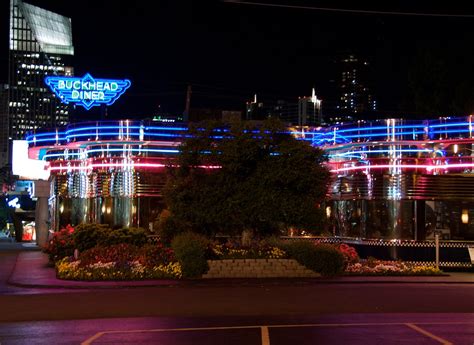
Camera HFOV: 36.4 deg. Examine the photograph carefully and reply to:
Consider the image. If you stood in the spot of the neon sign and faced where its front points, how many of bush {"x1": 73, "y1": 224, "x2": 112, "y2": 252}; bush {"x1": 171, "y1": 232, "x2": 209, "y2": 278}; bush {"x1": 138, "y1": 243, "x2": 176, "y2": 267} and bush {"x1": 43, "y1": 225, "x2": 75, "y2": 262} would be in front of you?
4

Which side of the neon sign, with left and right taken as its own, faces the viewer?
front

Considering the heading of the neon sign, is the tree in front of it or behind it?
in front

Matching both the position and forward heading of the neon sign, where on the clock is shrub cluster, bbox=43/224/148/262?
The shrub cluster is roughly at 12 o'clock from the neon sign.

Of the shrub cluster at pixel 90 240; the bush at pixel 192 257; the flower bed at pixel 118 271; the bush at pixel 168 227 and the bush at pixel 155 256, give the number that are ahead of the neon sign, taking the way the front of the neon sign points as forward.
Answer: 5

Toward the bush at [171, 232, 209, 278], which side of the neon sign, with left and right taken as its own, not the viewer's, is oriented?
front

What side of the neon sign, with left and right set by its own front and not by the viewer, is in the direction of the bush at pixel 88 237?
front

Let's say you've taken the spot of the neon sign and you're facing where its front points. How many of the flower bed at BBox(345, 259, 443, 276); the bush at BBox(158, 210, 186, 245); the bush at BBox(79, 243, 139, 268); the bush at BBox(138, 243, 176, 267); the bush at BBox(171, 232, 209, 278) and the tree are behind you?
0

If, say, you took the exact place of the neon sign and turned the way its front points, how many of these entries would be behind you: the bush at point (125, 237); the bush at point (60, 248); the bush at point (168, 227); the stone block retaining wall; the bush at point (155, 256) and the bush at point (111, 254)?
0

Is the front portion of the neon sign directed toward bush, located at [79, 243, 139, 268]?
yes

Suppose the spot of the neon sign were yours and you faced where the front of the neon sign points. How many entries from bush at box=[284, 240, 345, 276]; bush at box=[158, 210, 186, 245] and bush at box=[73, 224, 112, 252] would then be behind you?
0

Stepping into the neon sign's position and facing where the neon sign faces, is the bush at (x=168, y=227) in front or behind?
in front

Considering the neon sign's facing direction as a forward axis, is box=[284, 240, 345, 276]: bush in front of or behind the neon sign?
in front

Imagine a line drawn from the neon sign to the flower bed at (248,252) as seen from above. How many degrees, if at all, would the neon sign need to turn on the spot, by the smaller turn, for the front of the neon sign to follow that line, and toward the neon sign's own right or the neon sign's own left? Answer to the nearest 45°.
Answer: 0° — it already faces it

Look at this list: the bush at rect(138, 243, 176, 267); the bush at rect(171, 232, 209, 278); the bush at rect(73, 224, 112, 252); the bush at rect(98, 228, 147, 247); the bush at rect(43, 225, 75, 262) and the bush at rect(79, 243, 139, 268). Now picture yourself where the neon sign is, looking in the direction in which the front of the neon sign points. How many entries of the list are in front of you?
6

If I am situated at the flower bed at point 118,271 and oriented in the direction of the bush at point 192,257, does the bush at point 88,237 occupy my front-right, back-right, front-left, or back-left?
back-left

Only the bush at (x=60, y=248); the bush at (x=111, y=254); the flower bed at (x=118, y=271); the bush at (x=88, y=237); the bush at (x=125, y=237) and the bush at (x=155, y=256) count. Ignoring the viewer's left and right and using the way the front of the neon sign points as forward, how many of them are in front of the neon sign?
6

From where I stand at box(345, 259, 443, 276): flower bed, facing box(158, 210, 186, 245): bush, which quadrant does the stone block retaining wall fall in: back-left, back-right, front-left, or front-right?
front-left
